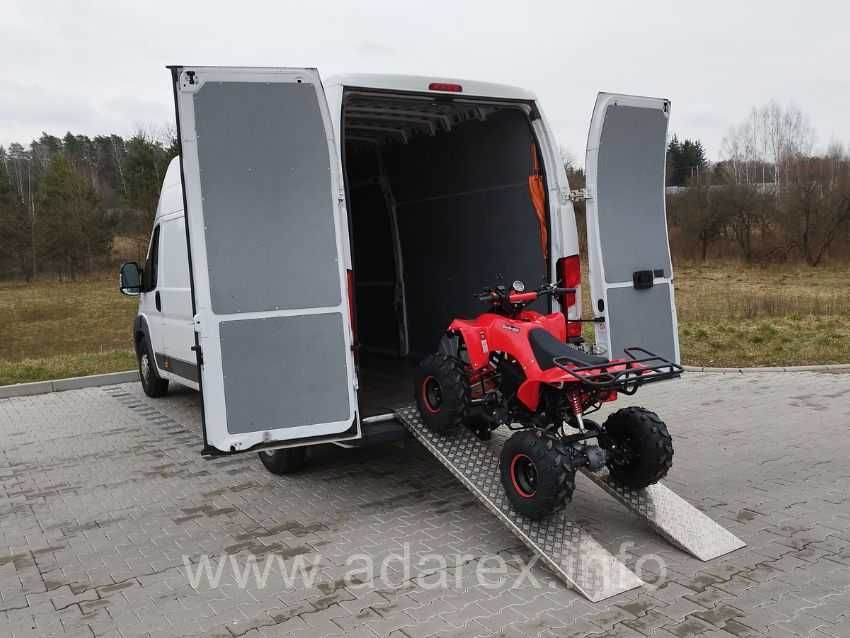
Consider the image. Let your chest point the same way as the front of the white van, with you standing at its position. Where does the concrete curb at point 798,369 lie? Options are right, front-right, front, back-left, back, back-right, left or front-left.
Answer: right

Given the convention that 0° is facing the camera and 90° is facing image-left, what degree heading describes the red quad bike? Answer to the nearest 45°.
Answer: approximately 135°

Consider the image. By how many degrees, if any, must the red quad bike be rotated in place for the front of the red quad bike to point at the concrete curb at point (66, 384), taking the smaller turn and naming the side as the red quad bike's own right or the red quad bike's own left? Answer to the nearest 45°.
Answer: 0° — it already faces it

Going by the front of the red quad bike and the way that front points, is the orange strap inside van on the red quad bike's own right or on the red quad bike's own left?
on the red quad bike's own right

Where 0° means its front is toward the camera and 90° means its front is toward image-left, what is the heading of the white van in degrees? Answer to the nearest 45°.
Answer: approximately 135°

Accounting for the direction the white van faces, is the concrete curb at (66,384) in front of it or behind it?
in front
